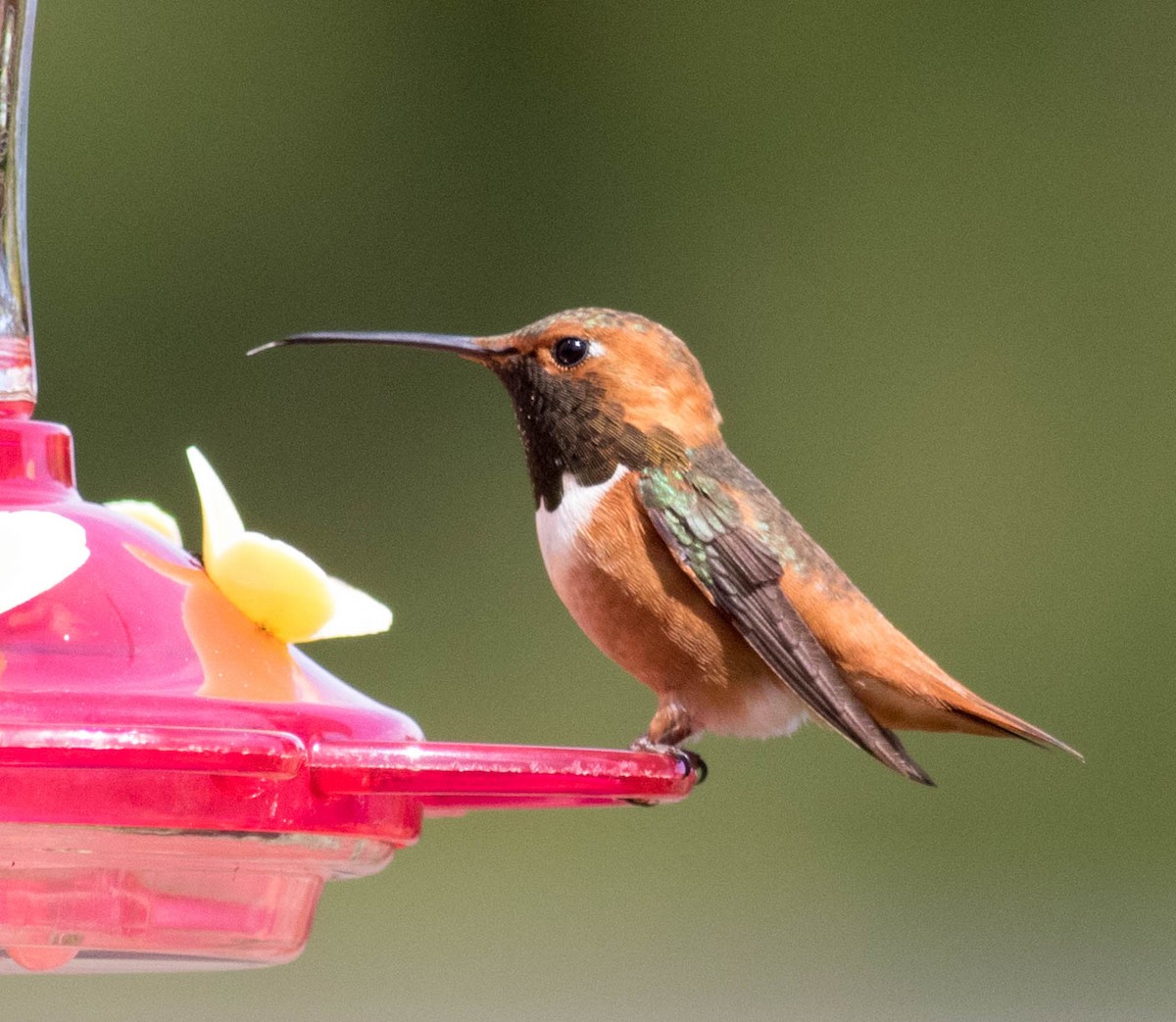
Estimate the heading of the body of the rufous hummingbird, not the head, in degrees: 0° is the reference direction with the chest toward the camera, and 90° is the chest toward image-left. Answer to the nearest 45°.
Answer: approximately 90°
